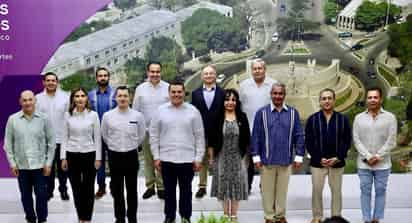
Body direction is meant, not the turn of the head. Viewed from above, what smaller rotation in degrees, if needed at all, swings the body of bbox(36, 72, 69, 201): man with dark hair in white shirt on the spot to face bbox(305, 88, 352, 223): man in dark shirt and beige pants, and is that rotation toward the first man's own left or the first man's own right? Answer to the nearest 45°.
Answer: approximately 45° to the first man's own left

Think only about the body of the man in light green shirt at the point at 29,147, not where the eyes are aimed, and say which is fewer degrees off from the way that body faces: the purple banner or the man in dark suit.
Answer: the man in dark suit

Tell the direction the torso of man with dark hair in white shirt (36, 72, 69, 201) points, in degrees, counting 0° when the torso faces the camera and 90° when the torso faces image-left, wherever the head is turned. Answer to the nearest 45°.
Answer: approximately 0°

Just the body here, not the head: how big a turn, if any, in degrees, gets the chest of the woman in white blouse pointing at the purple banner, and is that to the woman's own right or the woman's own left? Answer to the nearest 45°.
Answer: approximately 180°

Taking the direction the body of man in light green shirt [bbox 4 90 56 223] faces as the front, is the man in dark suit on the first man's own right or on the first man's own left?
on the first man's own left

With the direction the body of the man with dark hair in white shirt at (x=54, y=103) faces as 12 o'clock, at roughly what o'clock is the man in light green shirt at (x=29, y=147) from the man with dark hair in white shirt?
The man in light green shirt is roughly at 1 o'clock from the man with dark hair in white shirt.

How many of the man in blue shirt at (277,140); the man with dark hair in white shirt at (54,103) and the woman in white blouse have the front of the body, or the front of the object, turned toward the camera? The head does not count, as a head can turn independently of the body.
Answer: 3

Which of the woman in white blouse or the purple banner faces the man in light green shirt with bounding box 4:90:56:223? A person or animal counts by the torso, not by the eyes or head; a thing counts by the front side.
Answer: the purple banner

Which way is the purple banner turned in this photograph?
toward the camera

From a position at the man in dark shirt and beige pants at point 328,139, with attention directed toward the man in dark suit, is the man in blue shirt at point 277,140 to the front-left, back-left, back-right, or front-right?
front-left

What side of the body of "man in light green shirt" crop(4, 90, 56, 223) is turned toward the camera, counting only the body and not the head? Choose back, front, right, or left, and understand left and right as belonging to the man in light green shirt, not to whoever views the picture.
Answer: front

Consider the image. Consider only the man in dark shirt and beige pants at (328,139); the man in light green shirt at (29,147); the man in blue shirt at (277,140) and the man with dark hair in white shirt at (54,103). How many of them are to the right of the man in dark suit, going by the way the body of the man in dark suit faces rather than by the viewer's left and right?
2

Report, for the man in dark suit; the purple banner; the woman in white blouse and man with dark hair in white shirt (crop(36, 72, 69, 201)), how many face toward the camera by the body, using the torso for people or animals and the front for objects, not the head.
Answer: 4

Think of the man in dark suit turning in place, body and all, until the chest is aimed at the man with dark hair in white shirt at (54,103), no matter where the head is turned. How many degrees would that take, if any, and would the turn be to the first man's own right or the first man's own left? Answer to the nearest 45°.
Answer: approximately 90° to the first man's own right

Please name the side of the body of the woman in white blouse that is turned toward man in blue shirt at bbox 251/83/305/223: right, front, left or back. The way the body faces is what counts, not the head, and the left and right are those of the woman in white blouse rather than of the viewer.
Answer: left

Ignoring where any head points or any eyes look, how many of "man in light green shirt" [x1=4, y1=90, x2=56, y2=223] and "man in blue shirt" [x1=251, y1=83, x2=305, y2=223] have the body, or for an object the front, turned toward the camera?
2

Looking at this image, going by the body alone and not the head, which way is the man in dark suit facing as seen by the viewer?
toward the camera
